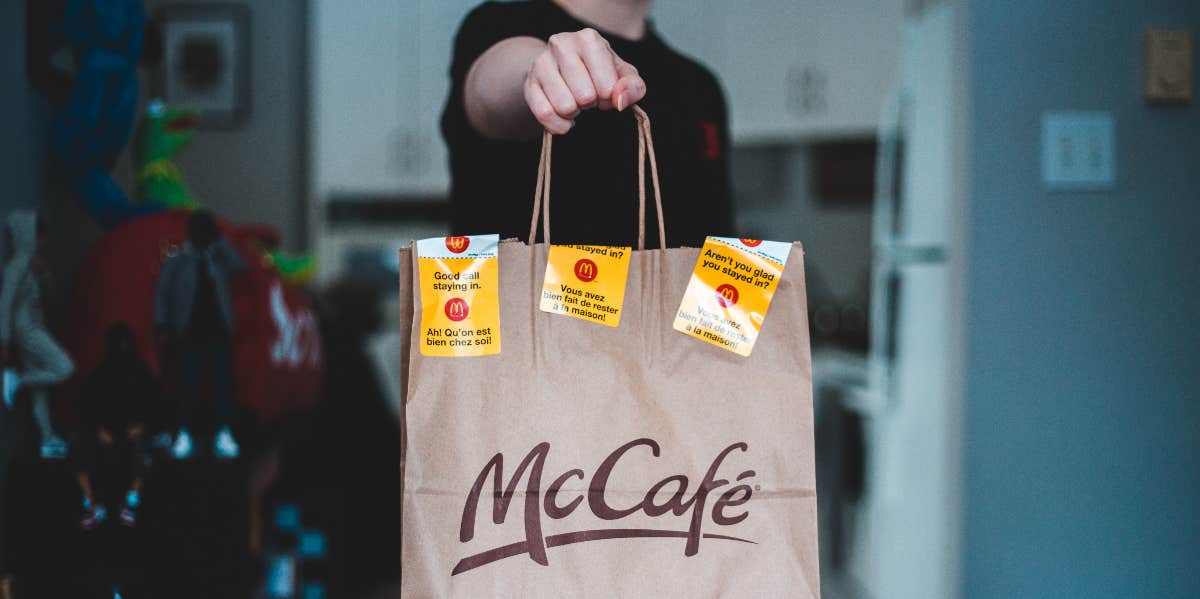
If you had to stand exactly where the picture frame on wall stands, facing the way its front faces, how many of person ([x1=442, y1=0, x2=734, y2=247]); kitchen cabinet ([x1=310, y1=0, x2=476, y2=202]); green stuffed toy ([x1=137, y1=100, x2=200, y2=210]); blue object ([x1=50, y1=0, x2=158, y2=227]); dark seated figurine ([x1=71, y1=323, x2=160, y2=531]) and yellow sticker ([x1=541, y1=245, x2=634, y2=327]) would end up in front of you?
5

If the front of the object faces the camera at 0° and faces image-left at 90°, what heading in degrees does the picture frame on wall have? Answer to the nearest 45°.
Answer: approximately 0°

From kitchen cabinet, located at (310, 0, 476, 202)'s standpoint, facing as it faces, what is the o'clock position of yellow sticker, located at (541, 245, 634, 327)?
The yellow sticker is roughly at 12 o'clock from the kitchen cabinet.

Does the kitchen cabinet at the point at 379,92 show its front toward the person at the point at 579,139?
yes
